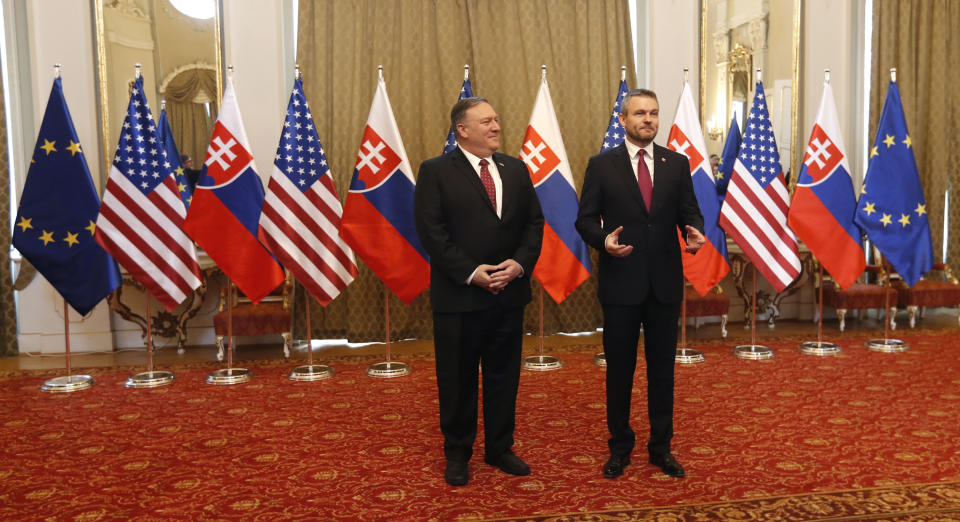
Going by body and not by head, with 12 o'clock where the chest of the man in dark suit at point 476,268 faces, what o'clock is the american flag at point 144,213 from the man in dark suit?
The american flag is roughly at 6 o'clock from the man in dark suit.

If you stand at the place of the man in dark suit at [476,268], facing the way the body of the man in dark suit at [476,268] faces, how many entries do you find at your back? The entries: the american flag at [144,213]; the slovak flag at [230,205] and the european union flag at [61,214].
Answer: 3

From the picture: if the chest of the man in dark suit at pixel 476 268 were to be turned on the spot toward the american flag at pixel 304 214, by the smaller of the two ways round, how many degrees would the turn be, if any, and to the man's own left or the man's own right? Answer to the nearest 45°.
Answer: approximately 180°

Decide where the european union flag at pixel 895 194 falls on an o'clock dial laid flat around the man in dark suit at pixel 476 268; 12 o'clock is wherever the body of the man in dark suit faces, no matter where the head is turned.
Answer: The european union flag is roughly at 9 o'clock from the man in dark suit.

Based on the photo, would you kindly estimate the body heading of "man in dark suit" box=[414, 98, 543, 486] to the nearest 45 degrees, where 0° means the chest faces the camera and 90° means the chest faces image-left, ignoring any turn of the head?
approximately 315°

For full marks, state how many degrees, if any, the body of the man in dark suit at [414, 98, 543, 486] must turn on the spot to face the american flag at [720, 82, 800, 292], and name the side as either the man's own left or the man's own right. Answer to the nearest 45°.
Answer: approximately 90° to the man's own left

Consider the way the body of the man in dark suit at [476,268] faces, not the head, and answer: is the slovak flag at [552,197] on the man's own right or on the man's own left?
on the man's own left

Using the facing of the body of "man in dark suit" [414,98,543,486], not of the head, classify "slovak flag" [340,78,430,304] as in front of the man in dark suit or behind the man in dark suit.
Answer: behind

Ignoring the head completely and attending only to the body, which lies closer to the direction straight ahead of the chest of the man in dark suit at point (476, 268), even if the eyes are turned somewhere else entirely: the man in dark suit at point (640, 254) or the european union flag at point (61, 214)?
the man in dark suit

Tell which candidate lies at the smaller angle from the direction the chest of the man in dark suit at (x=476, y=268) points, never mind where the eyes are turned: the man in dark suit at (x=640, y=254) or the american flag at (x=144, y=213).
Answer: the man in dark suit

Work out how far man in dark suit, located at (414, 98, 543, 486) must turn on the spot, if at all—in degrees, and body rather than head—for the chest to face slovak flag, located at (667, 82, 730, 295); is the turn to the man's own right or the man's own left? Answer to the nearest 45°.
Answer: approximately 90° to the man's own left

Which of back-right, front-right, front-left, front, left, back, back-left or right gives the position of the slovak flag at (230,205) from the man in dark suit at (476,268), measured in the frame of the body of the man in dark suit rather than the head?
back

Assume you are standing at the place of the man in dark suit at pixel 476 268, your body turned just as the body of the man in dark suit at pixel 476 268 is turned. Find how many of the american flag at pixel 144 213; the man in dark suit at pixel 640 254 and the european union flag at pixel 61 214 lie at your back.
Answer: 2
